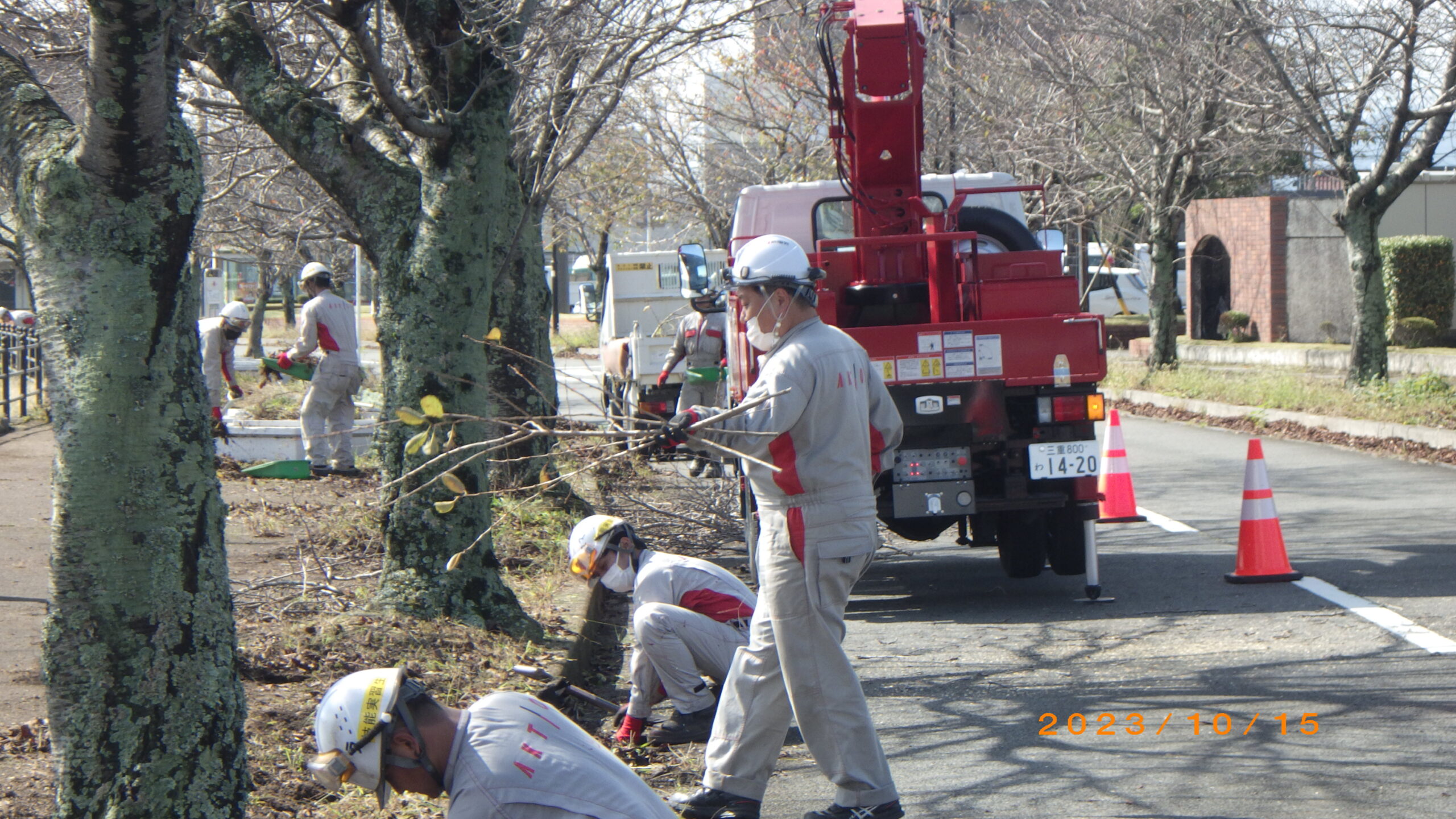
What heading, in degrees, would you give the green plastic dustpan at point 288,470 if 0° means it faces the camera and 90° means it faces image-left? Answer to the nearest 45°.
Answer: approximately 90°

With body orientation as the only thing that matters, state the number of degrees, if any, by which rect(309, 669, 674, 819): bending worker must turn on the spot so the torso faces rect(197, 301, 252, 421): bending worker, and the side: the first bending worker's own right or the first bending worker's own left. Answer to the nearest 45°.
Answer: approximately 90° to the first bending worker's own right

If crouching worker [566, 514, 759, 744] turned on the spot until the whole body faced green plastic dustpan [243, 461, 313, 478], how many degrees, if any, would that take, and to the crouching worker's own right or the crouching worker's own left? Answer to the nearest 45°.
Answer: approximately 45° to the crouching worker's own right

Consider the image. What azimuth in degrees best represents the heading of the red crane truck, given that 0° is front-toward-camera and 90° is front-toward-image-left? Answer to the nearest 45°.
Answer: approximately 180°

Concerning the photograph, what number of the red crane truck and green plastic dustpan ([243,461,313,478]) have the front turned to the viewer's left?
1

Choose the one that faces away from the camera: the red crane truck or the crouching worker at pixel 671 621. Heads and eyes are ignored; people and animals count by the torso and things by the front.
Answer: the red crane truck

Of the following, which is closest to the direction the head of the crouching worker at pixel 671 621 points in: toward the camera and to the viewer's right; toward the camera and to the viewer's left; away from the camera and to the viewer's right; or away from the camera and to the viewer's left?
toward the camera and to the viewer's left

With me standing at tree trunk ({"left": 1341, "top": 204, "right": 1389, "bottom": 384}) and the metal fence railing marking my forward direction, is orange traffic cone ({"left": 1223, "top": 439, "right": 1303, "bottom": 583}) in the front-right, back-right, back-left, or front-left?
front-left

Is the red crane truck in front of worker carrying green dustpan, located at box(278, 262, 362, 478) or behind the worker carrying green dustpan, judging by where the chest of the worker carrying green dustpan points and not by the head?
behind

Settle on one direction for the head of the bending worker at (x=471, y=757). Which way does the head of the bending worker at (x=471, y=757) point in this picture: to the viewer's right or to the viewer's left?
to the viewer's left

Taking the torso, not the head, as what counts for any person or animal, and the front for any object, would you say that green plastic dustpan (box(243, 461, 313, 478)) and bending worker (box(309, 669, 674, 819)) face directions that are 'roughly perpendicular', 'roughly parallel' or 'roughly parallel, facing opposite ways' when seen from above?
roughly parallel

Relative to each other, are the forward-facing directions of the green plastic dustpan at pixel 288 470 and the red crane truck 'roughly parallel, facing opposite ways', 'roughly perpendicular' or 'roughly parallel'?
roughly perpendicular

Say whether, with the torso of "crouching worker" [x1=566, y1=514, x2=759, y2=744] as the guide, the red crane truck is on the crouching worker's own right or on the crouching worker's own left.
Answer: on the crouching worker's own right

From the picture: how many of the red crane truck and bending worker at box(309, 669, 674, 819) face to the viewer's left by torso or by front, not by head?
1

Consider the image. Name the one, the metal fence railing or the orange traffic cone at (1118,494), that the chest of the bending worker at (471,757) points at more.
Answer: the metal fence railing

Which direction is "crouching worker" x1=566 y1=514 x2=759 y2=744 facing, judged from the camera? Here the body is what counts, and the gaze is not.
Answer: to the viewer's left

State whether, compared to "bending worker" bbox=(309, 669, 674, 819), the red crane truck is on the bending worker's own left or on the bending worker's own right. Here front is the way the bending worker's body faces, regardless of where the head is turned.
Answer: on the bending worker's own right
